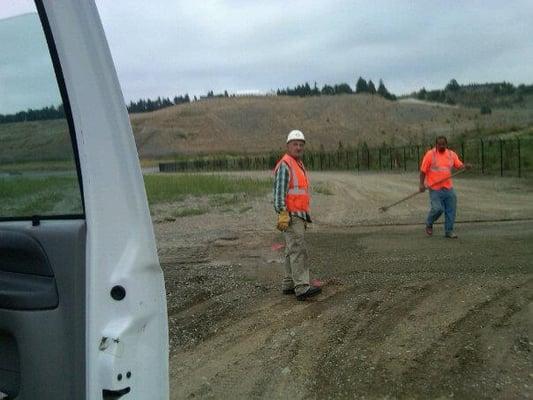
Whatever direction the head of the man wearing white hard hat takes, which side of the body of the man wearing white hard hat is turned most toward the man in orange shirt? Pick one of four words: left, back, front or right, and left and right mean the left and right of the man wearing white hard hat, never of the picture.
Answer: left

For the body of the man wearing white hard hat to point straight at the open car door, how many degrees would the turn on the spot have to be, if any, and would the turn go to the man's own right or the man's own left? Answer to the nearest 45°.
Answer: approximately 45° to the man's own right

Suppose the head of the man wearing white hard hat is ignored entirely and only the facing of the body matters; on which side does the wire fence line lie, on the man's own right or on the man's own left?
on the man's own left

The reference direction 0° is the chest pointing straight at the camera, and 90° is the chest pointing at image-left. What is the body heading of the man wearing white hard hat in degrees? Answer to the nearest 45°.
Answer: approximately 315°
